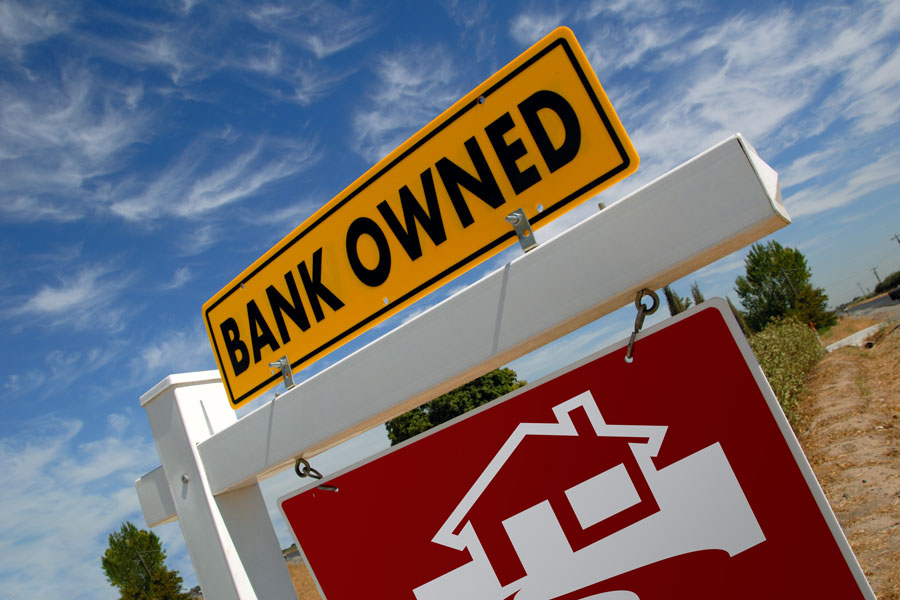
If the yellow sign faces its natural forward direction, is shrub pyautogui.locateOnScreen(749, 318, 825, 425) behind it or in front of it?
behind

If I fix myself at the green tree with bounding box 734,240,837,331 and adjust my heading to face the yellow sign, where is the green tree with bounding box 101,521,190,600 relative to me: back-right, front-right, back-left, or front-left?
front-right

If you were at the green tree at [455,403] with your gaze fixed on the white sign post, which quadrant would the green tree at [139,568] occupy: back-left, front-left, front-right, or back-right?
back-right

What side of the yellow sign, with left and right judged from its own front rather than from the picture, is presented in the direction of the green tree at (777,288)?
back

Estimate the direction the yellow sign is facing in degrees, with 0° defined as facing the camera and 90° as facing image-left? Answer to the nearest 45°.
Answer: approximately 45°

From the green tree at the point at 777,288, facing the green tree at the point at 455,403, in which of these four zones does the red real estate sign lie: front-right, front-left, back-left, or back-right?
front-left

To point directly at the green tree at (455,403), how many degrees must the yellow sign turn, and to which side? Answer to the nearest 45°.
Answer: approximately 135° to its right

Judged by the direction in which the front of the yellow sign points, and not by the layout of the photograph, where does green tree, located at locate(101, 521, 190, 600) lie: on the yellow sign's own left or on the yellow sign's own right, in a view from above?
on the yellow sign's own right
